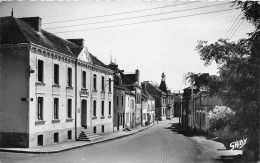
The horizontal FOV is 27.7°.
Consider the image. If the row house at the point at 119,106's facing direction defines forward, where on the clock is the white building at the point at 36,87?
The white building is roughly at 2 o'clock from the row house.

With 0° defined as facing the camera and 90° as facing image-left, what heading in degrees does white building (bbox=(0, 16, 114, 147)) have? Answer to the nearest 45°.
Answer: approximately 315°

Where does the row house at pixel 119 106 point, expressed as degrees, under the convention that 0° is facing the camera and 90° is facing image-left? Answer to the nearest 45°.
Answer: approximately 315°

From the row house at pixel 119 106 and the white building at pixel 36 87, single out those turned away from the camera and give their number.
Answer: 0

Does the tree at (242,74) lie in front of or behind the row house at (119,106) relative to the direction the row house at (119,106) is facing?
in front

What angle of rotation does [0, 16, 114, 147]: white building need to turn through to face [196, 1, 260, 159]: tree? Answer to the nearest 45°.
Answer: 0° — it already faces it
